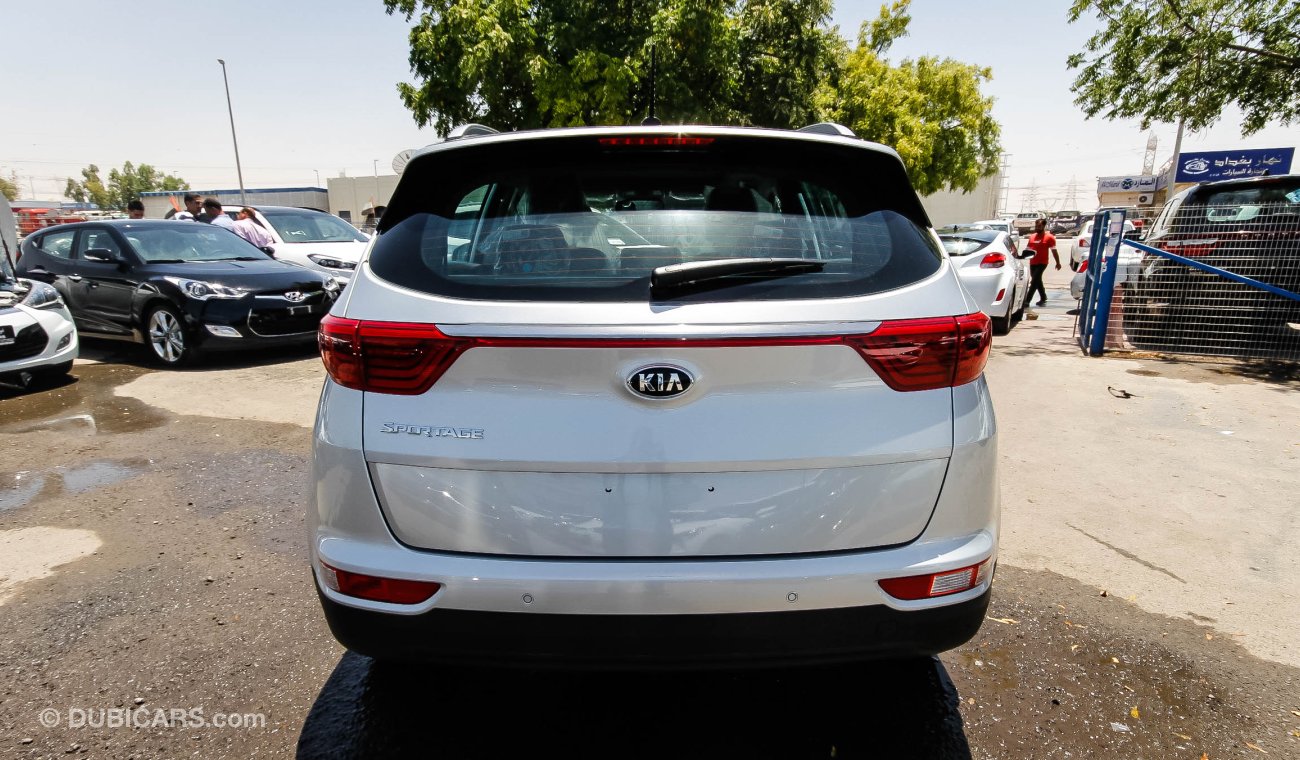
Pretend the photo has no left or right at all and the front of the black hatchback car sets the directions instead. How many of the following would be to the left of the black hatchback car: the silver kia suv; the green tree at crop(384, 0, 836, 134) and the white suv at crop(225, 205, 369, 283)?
2

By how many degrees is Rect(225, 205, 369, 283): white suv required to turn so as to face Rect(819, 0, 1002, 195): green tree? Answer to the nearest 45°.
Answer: approximately 90° to its left

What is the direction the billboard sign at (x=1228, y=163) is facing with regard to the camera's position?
facing the viewer

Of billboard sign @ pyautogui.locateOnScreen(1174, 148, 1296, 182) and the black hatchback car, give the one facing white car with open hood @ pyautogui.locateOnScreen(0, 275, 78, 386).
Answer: the billboard sign

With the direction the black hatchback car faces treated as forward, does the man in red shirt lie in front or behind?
in front

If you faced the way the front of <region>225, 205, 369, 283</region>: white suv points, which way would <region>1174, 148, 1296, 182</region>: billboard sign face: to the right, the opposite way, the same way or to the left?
to the right

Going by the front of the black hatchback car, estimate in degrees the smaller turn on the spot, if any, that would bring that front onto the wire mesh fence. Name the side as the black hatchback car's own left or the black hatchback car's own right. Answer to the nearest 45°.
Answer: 0° — it already faces it

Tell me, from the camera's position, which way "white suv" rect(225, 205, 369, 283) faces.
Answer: facing the viewer and to the right of the viewer

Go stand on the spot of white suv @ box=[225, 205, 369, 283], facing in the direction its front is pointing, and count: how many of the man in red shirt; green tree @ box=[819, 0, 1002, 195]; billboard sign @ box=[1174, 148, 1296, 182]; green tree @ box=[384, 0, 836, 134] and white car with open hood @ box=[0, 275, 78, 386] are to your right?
1

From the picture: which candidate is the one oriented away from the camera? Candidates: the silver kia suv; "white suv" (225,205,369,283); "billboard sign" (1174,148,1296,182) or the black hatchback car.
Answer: the silver kia suv

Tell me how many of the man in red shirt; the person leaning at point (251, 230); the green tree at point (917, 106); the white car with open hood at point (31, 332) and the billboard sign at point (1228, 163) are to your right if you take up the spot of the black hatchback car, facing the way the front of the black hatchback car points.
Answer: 1

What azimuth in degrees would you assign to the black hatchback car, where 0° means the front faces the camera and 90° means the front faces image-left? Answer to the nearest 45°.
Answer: approximately 315°

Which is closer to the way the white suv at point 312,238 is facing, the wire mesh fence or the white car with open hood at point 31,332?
the wire mesh fence

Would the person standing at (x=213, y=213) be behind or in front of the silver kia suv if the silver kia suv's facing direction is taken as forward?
in front

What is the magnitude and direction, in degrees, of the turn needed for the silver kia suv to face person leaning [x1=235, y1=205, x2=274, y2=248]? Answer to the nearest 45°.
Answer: approximately 45° to its left

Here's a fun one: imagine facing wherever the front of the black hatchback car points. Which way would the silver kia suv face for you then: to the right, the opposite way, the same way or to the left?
to the left

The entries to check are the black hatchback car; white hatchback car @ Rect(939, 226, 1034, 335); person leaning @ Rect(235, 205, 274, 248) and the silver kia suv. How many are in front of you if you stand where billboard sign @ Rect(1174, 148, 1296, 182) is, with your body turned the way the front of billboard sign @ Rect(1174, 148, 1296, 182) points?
4

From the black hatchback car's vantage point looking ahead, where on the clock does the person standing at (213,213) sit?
The person standing is roughly at 8 o'clock from the black hatchback car.

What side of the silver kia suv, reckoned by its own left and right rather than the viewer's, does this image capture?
back

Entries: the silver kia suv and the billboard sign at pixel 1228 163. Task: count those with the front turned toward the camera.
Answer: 1
